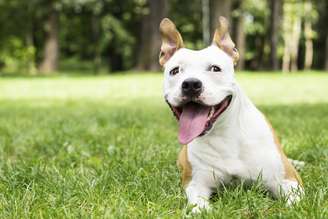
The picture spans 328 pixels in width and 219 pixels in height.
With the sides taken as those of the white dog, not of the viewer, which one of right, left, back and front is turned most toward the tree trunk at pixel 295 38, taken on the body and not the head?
back

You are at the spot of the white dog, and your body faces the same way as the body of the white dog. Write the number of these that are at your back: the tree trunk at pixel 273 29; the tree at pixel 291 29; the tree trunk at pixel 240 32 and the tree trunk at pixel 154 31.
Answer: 4

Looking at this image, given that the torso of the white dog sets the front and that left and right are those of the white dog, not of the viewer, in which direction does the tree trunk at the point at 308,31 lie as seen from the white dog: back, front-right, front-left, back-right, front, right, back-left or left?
back

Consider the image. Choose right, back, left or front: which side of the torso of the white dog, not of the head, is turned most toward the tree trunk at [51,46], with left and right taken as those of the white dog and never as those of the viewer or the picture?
back

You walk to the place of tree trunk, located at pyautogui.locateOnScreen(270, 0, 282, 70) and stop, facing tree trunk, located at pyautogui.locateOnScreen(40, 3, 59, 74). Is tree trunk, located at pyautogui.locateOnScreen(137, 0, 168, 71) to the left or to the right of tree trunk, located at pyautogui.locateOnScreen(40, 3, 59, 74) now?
left

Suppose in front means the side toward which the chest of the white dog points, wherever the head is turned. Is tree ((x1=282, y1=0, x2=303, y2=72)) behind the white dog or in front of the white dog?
behind

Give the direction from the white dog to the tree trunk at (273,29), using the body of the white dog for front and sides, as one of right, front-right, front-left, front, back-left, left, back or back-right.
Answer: back

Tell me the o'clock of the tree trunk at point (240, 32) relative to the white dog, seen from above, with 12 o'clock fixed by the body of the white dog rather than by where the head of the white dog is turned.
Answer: The tree trunk is roughly at 6 o'clock from the white dog.

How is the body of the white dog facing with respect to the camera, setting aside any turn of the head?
toward the camera

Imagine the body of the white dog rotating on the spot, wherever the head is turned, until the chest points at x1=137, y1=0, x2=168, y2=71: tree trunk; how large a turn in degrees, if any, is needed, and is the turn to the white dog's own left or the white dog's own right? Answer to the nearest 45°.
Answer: approximately 180°
